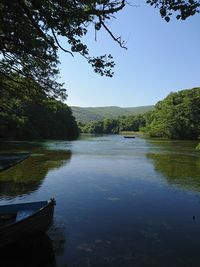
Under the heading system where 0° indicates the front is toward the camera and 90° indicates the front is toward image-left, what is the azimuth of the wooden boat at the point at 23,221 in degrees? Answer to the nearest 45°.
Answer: approximately 225°
